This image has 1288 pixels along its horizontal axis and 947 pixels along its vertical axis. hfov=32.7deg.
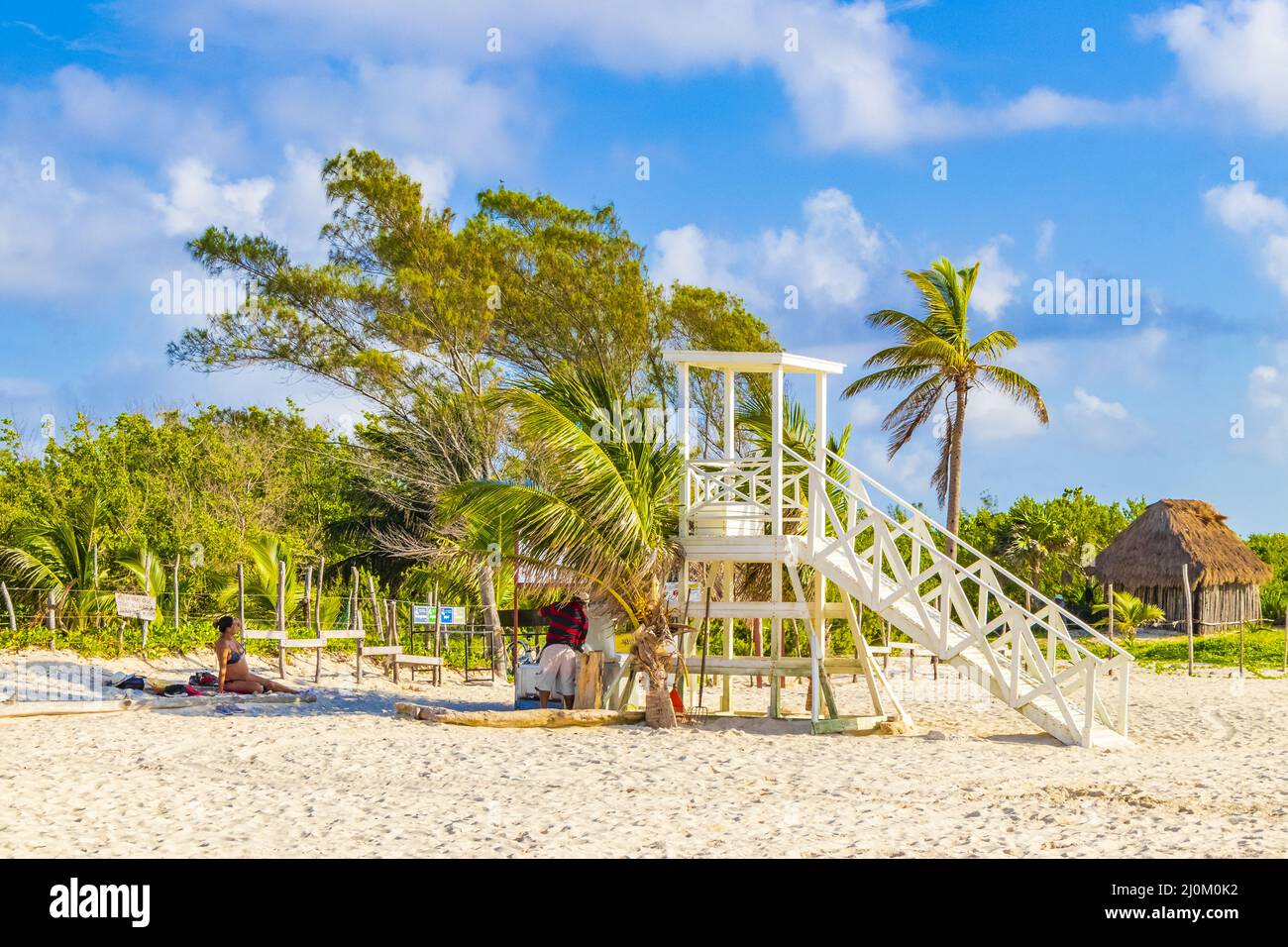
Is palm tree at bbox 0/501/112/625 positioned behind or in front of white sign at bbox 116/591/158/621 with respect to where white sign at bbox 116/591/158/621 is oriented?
behind

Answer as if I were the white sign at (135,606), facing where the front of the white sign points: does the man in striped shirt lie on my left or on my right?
on my left

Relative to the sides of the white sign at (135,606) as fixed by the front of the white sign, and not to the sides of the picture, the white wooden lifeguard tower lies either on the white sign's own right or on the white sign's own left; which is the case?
on the white sign's own left

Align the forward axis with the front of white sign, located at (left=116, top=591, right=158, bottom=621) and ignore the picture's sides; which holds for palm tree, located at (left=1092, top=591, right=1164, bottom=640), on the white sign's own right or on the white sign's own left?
on the white sign's own left

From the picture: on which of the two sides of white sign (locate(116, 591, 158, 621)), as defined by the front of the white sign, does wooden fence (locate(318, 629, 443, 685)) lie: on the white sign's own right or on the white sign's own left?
on the white sign's own left

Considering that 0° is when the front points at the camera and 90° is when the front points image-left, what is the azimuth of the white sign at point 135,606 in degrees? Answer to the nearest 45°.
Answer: approximately 0°

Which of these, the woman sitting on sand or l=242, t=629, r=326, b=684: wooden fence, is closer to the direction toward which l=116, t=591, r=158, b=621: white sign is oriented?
the woman sitting on sand
